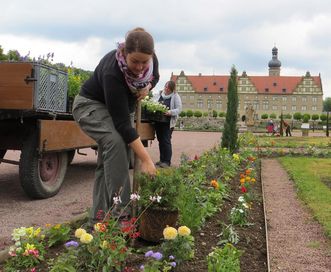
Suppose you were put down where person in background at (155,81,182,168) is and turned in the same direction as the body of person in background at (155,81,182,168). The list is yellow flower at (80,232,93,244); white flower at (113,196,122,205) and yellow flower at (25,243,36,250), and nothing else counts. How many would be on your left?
3

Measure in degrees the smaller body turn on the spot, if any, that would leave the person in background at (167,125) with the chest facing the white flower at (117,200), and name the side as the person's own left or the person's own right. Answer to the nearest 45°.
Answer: approximately 90° to the person's own left

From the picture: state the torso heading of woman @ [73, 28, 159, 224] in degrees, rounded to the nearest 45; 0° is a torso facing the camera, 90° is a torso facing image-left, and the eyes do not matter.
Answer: approximately 315°

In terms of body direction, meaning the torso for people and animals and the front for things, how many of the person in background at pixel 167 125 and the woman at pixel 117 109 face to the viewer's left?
1

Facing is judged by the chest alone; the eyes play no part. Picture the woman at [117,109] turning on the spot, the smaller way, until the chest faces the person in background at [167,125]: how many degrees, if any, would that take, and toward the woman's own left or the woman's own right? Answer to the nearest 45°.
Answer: approximately 135° to the woman's own left

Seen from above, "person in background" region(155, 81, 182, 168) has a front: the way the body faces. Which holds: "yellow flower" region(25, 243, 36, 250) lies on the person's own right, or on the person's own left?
on the person's own left

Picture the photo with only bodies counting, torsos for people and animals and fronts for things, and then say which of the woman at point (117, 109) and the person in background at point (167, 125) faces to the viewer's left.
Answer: the person in background

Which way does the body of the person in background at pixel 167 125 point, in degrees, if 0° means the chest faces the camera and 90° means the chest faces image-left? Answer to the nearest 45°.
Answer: approximately 90°
